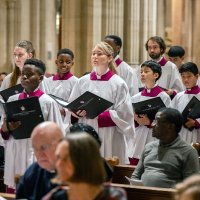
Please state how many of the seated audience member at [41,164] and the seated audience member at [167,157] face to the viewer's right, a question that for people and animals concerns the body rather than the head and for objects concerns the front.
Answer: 0

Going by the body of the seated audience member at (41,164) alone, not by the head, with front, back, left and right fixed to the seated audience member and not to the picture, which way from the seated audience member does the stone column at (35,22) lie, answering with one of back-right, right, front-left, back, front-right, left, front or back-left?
back-right

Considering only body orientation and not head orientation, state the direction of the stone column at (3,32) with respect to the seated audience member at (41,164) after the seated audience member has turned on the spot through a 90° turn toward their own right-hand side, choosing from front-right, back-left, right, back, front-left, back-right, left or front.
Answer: front-right

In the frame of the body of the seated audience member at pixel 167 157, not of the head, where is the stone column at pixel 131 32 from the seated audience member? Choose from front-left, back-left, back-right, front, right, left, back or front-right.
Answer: back-right

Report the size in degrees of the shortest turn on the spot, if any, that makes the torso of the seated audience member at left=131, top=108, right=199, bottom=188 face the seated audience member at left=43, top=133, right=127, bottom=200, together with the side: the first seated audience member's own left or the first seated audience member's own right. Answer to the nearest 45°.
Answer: approximately 45° to the first seated audience member's own left

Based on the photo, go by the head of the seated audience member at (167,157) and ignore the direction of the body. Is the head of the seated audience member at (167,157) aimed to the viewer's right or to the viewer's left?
to the viewer's left
